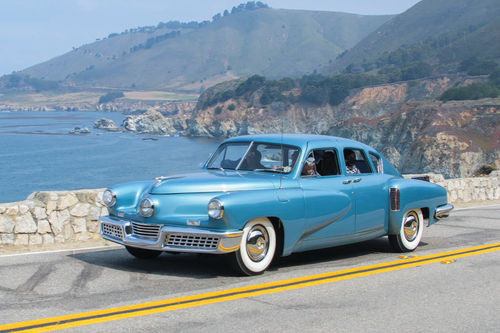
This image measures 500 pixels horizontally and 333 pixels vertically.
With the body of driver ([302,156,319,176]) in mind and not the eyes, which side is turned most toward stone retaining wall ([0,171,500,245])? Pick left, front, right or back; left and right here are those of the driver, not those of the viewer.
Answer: right

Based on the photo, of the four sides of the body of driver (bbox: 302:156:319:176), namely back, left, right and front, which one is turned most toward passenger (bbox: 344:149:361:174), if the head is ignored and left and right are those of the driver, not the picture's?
back

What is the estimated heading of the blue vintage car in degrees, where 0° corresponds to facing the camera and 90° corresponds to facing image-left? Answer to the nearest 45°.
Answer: approximately 45°

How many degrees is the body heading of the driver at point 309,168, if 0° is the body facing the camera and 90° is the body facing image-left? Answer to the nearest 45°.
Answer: approximately 45°

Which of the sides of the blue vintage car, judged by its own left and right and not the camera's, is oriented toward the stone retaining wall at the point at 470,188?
back

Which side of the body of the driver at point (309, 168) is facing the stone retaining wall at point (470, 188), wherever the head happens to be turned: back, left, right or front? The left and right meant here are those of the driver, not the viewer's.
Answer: back

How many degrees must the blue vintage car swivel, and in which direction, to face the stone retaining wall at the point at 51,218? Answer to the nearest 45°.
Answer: approximately 90° to its right
